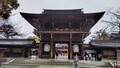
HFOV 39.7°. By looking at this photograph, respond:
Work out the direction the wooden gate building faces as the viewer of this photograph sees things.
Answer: facing the viewer
